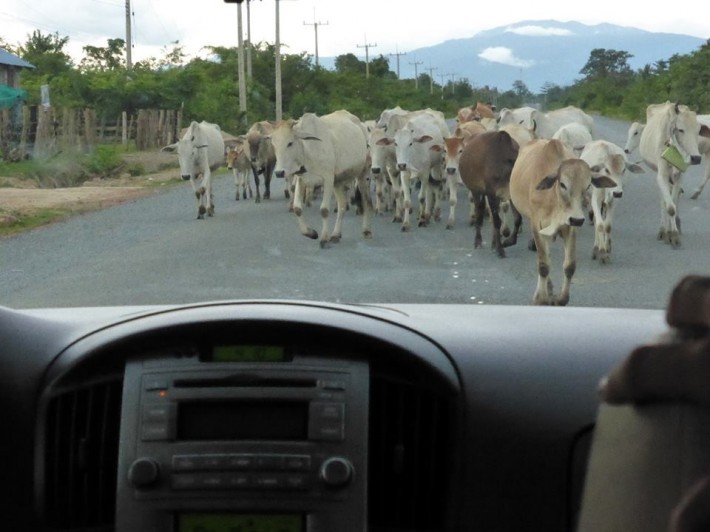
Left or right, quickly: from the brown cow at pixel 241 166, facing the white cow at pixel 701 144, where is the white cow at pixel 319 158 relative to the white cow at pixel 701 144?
right

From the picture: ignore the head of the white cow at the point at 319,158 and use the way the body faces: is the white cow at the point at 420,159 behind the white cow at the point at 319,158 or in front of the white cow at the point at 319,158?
behind

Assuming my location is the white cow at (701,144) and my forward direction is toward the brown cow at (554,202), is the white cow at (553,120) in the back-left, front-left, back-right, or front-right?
back-right

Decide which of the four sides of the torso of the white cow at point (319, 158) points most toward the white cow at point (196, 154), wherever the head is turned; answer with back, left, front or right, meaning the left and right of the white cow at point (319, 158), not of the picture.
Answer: right

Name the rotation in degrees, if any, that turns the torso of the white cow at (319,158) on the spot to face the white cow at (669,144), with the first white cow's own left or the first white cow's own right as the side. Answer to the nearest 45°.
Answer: approximately 135° to the first white cow's own left

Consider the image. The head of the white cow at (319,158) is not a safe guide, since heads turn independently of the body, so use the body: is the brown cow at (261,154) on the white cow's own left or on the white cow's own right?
on the white cow's own right

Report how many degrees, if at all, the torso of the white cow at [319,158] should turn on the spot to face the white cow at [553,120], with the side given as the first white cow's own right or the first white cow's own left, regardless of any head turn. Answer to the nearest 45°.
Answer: approximately 180°

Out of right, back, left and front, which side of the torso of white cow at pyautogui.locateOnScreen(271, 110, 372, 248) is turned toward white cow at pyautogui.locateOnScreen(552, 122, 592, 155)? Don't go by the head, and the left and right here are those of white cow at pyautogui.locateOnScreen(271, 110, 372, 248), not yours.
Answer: back

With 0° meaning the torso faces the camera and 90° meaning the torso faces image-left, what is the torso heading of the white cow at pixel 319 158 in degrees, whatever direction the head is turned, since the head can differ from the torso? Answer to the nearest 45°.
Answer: approximately 45°

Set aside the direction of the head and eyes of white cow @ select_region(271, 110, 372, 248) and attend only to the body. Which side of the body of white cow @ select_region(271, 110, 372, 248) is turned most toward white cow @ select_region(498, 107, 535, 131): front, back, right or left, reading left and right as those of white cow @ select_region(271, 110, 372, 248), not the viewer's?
back

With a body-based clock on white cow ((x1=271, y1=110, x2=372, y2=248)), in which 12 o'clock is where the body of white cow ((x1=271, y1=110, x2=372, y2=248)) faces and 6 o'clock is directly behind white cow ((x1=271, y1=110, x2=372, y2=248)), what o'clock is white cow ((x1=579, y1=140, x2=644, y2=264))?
white cow ((x1=579, y1=140, x2=644, y2=264)) is roughly at 9 o'clock from white cow ((x1=271, y1=110, x2=372, y2=248)).
